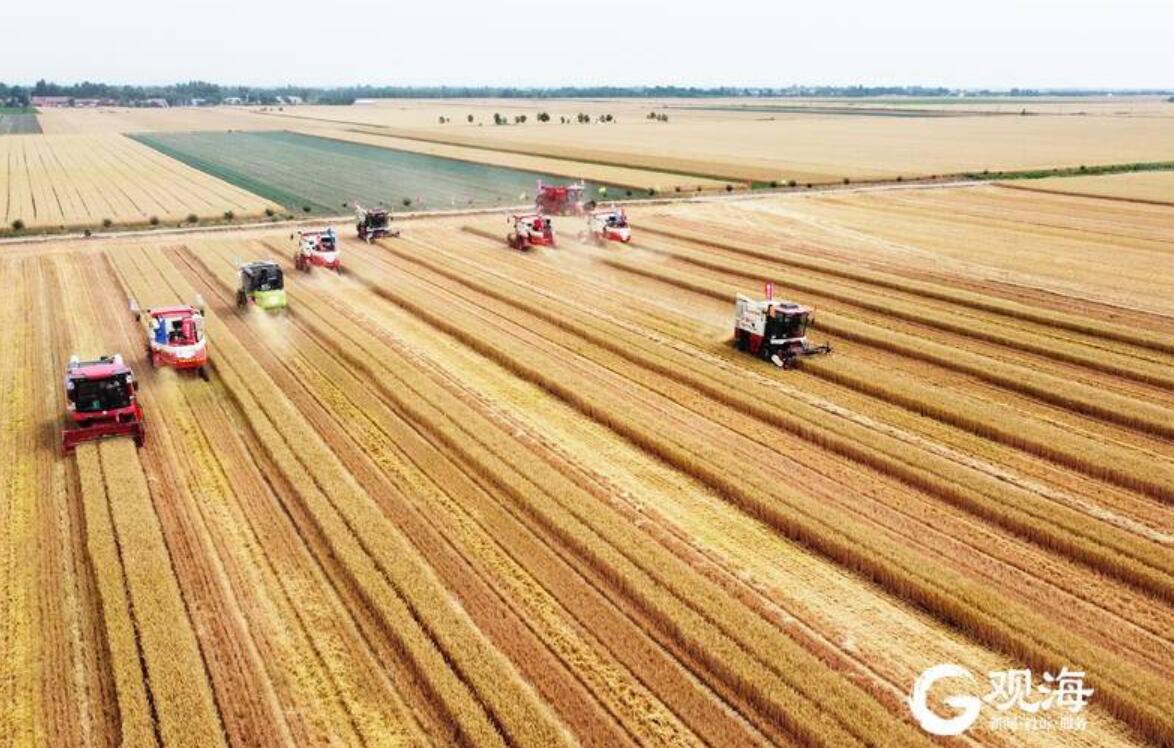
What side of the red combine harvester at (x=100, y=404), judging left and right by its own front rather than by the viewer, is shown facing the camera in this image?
front

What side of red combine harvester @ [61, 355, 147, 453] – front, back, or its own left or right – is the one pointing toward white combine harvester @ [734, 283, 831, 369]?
left

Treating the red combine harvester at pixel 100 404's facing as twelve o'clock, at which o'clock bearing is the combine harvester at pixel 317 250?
The combine harvester is roughly at 7 o'clock from the red combine harvester.

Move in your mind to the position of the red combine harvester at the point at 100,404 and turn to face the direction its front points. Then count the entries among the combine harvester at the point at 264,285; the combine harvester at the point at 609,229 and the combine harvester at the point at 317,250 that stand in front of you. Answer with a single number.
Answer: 0

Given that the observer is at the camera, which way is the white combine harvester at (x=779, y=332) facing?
facing the viewer and to the right of the viewer

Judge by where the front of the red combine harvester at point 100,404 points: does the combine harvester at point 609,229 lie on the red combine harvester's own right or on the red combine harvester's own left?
on the red combine harvester's own left

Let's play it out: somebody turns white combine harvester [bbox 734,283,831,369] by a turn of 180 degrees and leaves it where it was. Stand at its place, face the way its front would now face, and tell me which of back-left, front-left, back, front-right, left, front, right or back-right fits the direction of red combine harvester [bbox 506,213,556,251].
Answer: front

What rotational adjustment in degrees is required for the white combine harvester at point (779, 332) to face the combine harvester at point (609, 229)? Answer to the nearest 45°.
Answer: approximately 180°

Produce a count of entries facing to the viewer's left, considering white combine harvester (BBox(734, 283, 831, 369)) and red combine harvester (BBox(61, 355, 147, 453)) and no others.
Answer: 0

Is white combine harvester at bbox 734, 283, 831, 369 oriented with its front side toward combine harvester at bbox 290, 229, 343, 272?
no

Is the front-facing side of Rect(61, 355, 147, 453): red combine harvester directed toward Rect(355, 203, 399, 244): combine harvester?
no

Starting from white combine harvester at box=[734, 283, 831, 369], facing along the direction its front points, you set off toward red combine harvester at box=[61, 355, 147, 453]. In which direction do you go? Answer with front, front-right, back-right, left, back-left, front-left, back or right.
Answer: right

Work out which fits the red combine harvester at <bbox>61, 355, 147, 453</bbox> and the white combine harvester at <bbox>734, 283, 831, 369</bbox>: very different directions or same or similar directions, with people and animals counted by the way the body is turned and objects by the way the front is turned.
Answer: same or similar directions

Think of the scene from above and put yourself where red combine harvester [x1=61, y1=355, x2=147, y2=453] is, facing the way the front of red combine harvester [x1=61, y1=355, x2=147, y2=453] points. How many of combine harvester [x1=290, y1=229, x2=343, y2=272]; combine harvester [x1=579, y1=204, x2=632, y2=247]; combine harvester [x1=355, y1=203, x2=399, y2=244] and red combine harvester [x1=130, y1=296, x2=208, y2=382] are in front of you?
0

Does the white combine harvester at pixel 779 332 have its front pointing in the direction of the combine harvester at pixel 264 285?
no

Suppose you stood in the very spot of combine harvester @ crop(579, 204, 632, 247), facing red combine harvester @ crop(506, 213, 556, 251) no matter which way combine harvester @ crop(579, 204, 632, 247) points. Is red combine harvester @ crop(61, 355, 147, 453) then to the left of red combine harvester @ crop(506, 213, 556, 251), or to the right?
left

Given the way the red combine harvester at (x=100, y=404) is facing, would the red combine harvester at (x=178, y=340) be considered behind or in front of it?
behind

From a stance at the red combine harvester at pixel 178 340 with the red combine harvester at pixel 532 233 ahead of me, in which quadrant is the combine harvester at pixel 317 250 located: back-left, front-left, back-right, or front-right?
front-left
